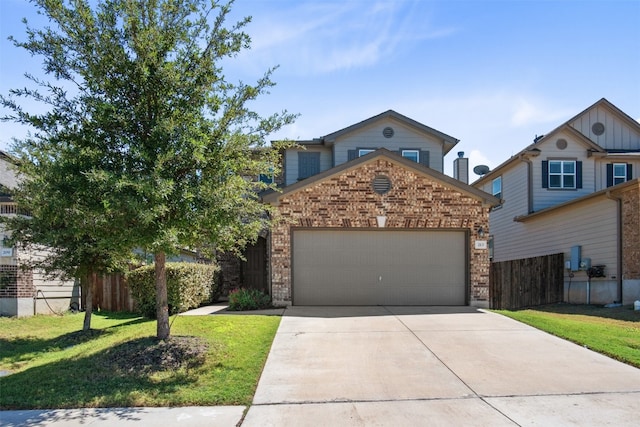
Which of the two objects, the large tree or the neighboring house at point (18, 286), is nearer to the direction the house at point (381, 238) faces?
the large tree

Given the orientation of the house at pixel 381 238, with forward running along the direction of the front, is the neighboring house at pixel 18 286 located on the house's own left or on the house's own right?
on the house's own right

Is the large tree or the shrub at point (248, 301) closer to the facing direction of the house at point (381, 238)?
the large tree

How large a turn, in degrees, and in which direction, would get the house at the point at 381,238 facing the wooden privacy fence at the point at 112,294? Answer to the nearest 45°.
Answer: approximately 90° to its right

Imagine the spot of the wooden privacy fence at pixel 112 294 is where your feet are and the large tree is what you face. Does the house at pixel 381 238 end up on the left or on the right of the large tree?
left
